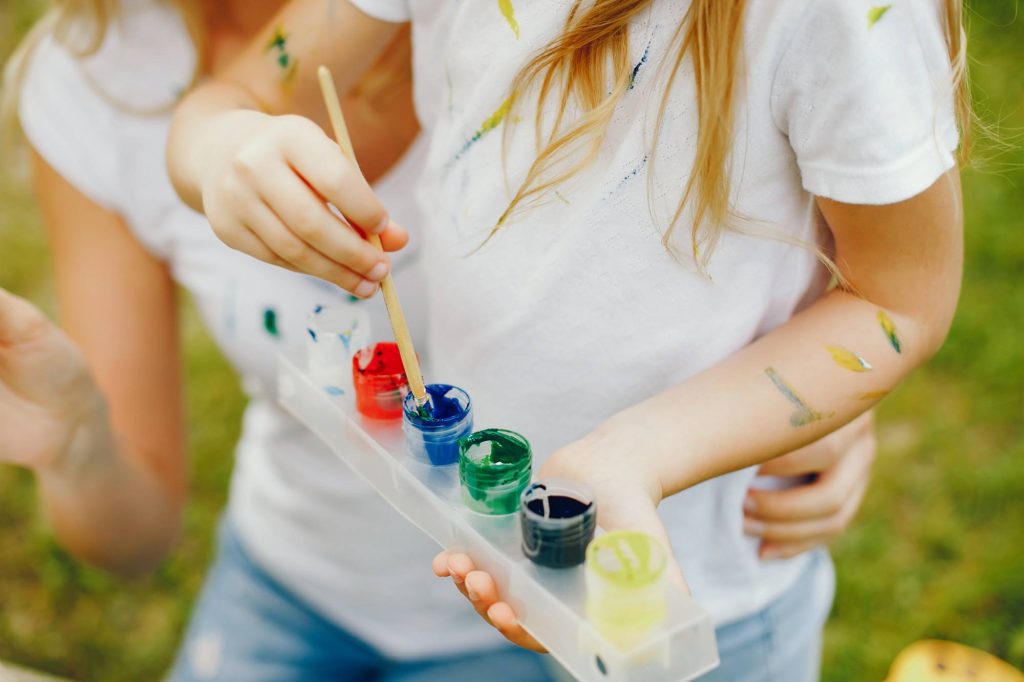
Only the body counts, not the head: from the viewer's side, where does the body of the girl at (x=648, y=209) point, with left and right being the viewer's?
facing the viewer and to the left of the viewer
